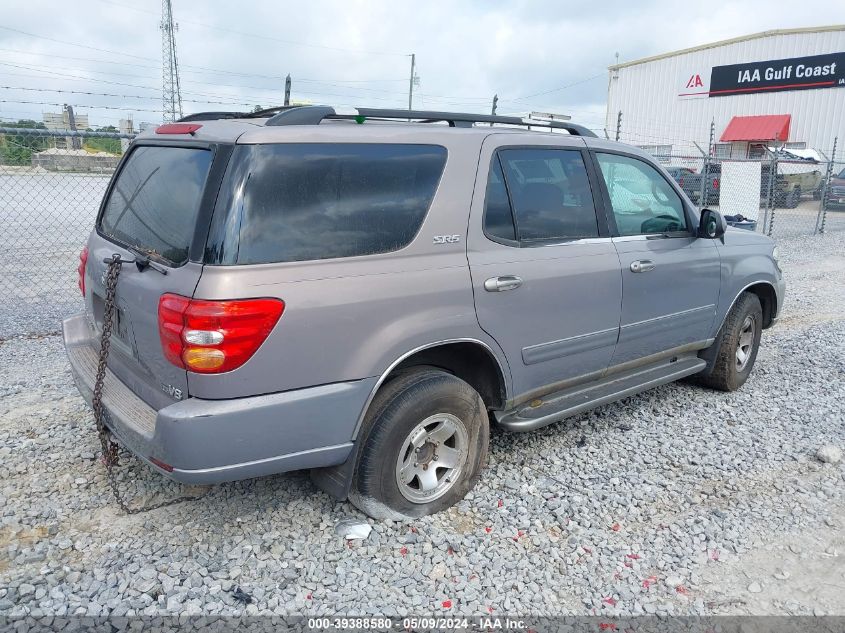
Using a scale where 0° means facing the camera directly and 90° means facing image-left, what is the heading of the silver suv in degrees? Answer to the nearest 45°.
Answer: approximately 225°

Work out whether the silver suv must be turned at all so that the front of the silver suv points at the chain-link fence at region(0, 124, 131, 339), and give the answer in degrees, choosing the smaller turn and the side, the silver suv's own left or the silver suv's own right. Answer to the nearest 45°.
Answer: approximately 90° to the silver suv's own left

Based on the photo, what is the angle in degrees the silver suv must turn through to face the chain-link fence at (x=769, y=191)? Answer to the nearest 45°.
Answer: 0° — it already faces it

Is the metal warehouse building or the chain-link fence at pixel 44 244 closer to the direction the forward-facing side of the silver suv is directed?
the metal warehouse building
